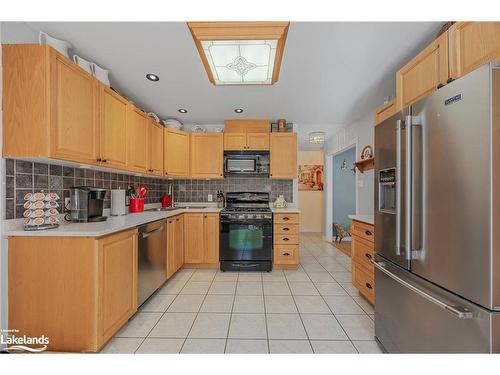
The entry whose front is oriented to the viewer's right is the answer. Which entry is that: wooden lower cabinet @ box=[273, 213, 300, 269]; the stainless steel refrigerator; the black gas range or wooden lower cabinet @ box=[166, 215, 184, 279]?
wooden lower cabinet @ box=[166, 215, 184, 279]

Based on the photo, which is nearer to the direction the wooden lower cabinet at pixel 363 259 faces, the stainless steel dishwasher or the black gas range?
the stainless steel dishwasher

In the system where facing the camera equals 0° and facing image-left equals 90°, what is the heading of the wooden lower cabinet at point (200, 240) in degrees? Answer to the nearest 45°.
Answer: approximately 0°

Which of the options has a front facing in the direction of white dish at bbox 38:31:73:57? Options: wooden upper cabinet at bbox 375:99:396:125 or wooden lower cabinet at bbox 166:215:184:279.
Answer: the wooden upper cabinet

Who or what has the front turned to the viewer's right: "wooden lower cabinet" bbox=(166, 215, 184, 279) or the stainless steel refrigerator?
the wooden lower cabinet

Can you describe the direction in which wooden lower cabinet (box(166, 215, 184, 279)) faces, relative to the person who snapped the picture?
facing to the right of the viewer

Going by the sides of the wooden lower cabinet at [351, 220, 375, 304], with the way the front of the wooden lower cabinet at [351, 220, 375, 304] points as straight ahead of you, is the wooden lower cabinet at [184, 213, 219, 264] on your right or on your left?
on your right

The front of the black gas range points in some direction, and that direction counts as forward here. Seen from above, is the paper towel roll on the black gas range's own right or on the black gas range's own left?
on the black gas range's own right

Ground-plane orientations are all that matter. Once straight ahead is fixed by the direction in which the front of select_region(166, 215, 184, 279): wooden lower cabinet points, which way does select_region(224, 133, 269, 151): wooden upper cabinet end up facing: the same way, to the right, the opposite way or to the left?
to the right
